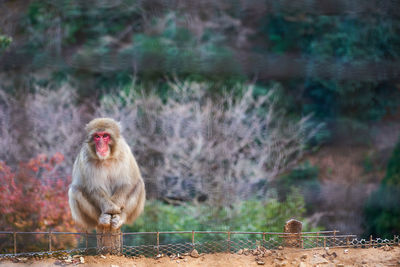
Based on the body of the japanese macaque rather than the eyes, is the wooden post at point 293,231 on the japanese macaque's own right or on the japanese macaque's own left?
on the japanese macaque's own left

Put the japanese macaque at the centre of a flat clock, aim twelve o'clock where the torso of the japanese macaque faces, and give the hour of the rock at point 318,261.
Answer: The rock is roughly at 10 o'clock from the japanese macaque.

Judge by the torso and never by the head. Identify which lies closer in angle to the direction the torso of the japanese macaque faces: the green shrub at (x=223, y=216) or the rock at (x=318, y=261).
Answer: the rock

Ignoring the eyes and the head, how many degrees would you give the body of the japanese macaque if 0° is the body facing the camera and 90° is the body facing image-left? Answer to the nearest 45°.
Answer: approximately 0°

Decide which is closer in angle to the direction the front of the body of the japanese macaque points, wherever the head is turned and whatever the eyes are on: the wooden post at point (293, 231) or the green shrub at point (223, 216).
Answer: the wooden post

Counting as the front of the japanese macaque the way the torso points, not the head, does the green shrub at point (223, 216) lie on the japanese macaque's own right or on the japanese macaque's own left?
on the japanese macaque's own left

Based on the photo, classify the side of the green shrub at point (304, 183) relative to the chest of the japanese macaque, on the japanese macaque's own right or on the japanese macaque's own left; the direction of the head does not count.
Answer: on the japanese macaque's own left
